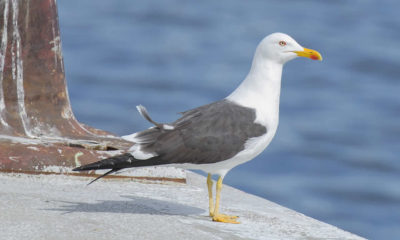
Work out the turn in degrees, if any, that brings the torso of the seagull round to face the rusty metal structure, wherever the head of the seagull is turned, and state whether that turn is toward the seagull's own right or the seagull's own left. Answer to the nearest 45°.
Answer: approximately 135° to the seagull's own left

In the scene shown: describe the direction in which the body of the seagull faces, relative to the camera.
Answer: to the viewer's right
